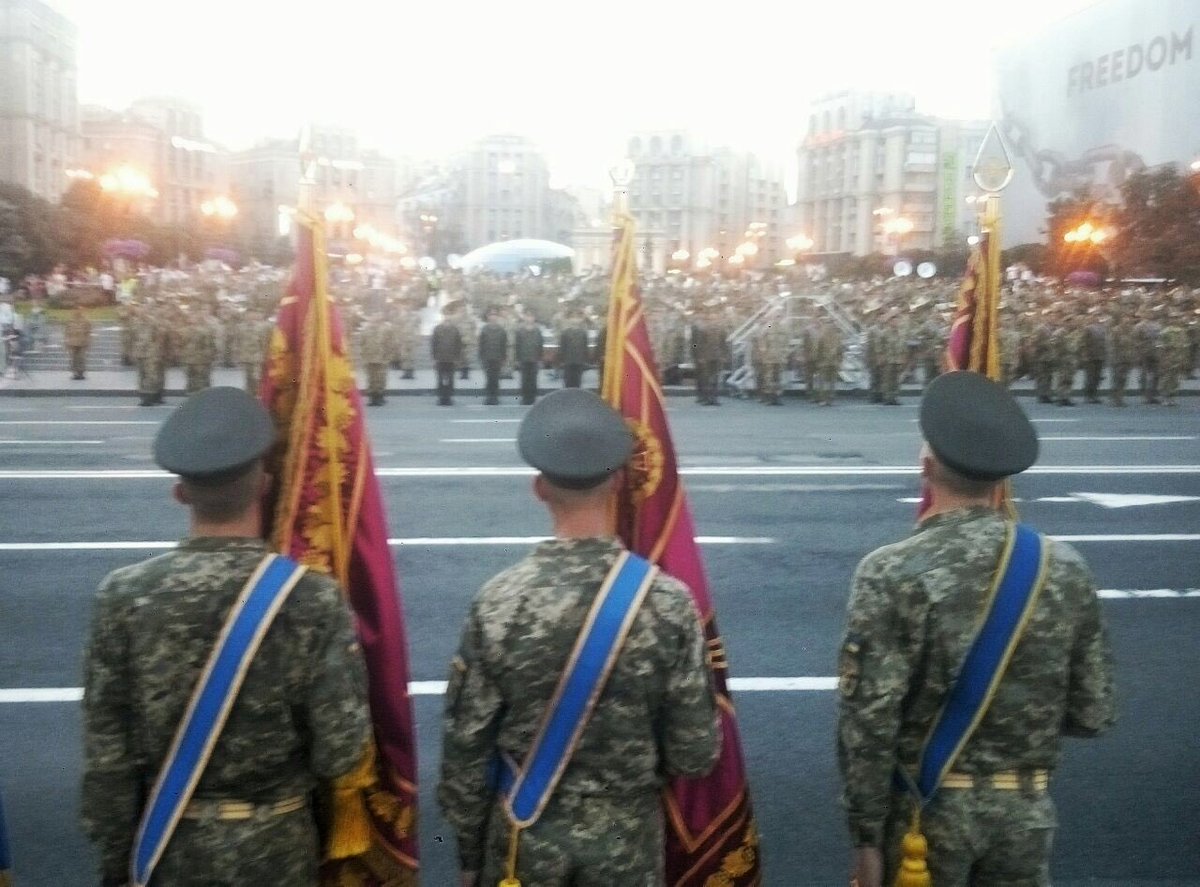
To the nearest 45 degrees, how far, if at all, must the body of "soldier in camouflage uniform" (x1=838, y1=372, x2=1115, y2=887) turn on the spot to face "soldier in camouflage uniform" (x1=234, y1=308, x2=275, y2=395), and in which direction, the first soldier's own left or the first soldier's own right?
approximately 45° to the first soldier's own left

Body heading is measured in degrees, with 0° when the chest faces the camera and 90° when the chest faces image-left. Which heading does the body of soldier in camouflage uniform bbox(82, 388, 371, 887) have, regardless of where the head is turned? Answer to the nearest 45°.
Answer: approximately 180°

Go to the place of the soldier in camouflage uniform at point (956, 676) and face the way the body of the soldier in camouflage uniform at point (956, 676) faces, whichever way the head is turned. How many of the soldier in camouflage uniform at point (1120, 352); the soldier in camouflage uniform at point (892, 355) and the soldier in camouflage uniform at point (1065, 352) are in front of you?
3

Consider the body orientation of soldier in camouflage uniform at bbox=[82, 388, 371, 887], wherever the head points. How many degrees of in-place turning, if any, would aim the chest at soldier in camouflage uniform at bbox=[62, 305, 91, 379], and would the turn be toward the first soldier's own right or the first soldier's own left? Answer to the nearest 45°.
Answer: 0° — they already face them

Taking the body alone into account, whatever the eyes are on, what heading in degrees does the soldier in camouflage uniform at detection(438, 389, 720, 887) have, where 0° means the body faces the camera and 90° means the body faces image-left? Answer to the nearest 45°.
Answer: approximately 180°

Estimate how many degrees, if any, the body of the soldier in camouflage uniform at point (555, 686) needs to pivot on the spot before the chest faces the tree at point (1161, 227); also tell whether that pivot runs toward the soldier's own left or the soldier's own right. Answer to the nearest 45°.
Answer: approximately 45° to the soldier's own right

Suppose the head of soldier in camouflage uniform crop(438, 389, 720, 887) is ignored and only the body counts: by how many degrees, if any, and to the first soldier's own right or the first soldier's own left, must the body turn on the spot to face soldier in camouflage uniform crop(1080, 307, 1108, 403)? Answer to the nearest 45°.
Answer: approximately 45° to the first soldier's own right

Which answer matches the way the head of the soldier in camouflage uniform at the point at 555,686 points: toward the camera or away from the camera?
away from the camera

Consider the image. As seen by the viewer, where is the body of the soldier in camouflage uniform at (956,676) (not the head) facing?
away from the camera

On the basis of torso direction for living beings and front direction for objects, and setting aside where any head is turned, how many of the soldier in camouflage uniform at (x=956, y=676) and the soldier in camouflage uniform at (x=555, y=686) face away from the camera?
2

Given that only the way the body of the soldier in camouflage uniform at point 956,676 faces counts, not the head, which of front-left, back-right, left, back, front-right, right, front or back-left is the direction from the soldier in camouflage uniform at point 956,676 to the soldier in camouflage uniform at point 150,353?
front-left

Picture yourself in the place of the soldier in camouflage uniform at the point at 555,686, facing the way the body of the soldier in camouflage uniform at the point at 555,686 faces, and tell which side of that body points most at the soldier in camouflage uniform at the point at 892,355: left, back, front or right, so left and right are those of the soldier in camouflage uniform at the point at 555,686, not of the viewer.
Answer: front
